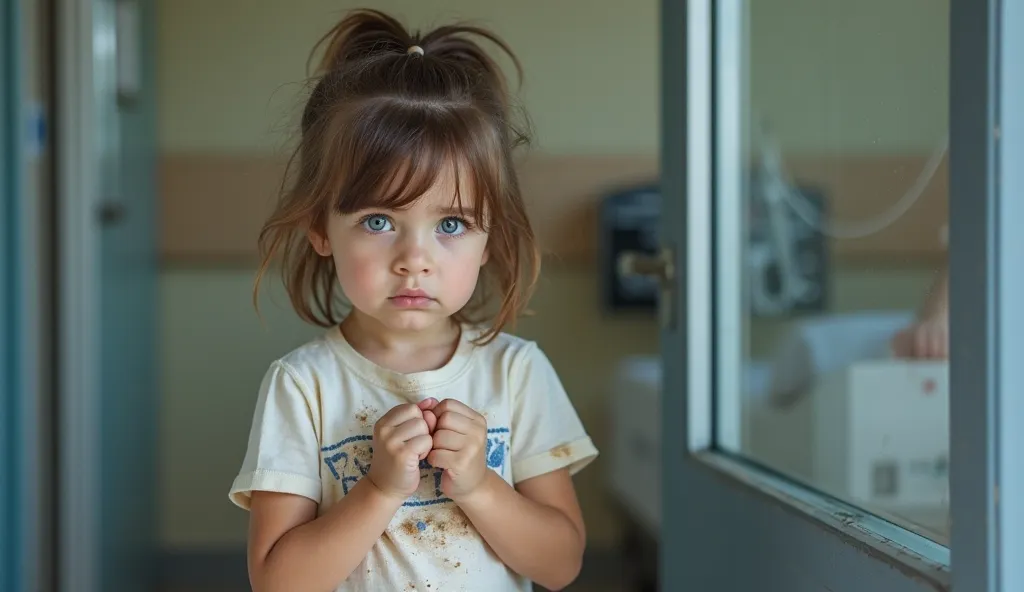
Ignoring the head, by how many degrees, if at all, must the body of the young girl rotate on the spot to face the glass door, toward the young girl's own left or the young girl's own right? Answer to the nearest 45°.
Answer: approximately 135° to the young girl's own left

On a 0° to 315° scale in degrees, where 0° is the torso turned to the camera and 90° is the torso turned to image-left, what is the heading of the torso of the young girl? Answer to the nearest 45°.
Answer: approximately 0°
